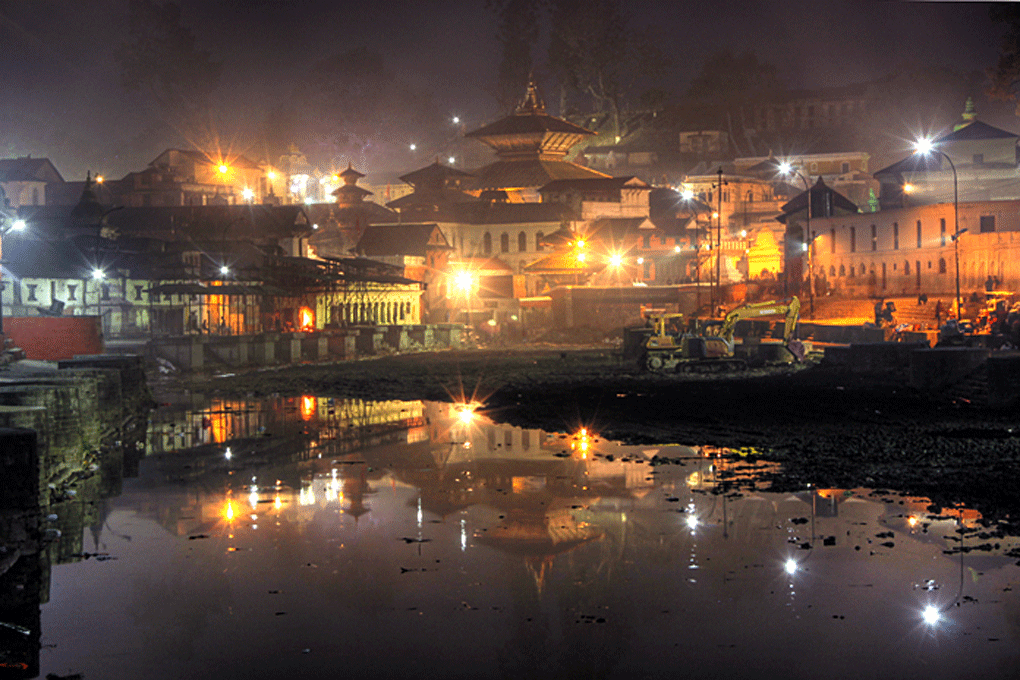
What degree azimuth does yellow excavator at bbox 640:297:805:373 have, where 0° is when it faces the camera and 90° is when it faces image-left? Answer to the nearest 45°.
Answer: approximately 270°

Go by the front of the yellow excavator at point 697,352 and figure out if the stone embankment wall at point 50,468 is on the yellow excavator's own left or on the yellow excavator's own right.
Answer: on the yellow excavator's own right
